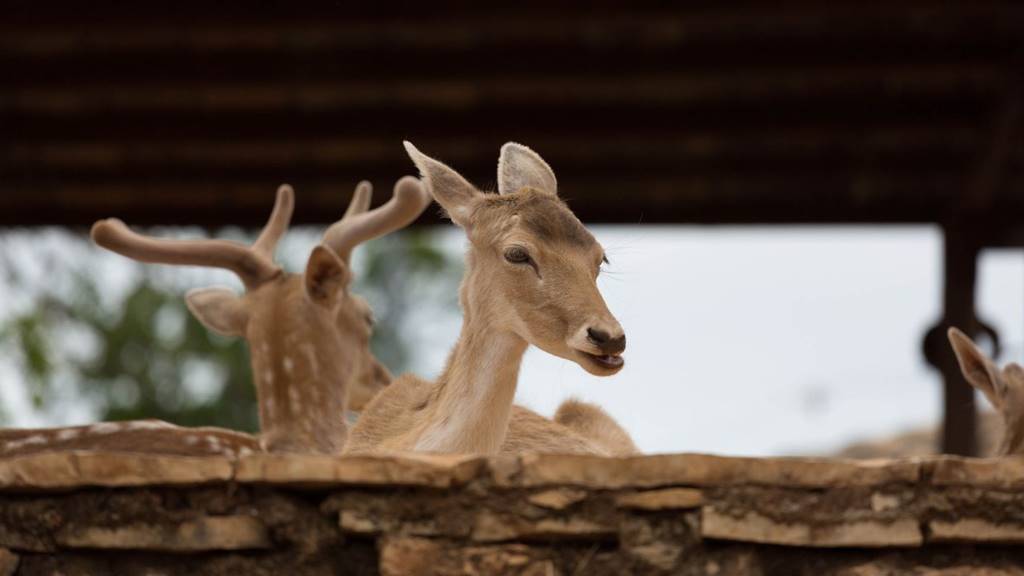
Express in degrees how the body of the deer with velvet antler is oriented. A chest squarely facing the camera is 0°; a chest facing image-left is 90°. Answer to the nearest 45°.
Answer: approximately 225°
